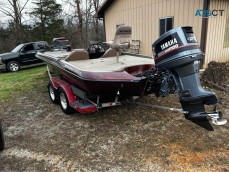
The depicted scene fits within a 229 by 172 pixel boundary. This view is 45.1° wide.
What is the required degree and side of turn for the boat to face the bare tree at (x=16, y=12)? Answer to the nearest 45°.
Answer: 0° — it already faces it

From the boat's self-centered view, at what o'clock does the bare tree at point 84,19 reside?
The bare tree is roughly at 1 o'clock from the boat.

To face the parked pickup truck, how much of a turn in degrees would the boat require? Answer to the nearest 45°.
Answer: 0° — it already faces it

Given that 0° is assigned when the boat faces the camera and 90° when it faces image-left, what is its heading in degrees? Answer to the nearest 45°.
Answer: approximately 135°
